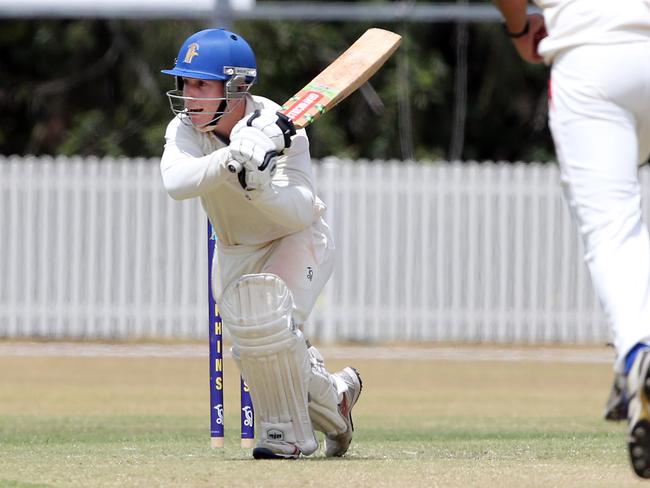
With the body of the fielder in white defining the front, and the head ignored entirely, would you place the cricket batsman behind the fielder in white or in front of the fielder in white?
in front

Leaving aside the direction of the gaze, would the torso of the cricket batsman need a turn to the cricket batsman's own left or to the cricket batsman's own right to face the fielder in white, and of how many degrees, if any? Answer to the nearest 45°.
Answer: approximately 90° to the cricket batsman's own left

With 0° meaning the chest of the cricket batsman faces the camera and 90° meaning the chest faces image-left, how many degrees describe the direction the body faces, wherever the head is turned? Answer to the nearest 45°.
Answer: approximately 45°

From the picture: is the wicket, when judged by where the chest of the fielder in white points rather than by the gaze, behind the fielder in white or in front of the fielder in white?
in front

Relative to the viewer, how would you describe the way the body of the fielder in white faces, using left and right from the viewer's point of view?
facing away from the viewer and to the left of the viewer
